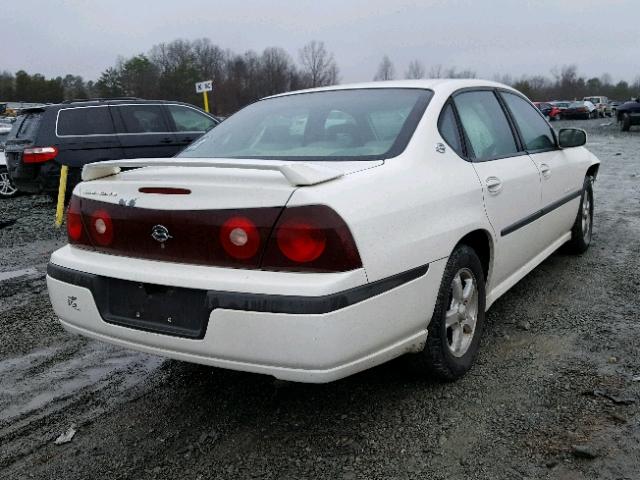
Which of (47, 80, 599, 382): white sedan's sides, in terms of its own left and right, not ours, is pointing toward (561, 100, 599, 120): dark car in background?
front

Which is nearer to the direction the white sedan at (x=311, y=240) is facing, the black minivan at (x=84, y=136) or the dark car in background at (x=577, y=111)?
the dark car in background

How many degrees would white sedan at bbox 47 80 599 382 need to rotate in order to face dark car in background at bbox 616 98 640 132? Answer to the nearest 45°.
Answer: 0° — it already faces it

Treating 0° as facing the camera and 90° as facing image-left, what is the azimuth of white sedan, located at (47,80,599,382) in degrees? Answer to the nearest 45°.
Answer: approximately 225°

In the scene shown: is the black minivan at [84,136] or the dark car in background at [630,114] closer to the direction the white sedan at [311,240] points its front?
the dark car in background

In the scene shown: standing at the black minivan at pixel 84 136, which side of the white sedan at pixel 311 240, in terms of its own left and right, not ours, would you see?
left
